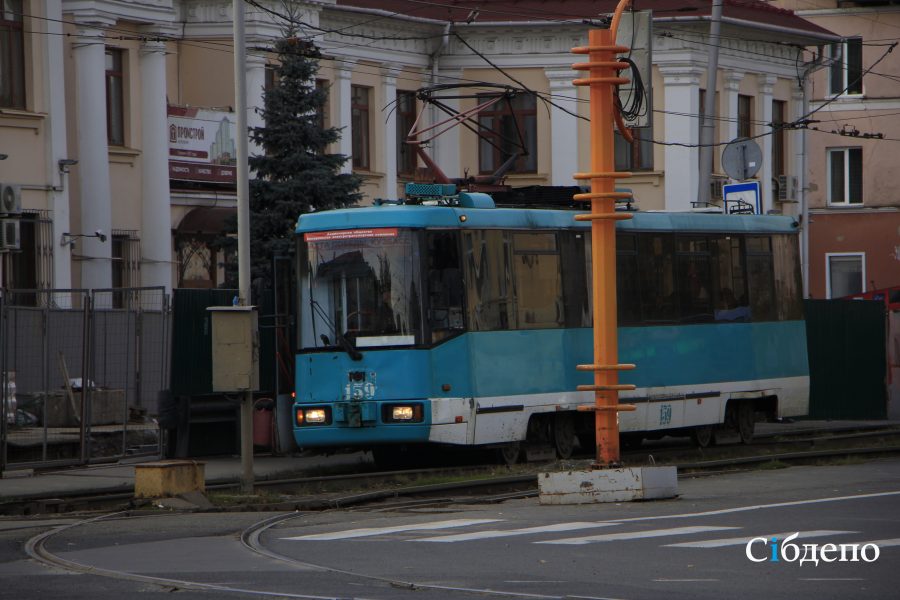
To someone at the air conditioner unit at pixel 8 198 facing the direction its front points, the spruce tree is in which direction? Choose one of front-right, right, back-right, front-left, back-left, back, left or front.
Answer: left

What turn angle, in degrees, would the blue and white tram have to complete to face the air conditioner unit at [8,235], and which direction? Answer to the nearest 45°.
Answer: approximately 45° to its right

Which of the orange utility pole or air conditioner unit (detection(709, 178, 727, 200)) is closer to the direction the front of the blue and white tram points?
the orange utility pole

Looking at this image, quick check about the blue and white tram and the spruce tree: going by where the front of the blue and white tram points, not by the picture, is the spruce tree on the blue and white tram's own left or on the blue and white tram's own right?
on the blue and white tram's own right

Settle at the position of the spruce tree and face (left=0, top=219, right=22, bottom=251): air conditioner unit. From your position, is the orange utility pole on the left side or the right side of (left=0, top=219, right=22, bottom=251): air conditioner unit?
left

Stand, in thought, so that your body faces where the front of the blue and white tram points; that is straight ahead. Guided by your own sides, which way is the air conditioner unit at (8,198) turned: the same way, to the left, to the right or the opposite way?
to the left

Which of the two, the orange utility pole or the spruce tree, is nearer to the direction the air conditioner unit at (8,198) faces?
the orange utility pole

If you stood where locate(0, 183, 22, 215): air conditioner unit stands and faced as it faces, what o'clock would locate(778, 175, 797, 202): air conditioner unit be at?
locate(778, 175, 797, 202): air conditioner unit is roughly at 9 o'clock from locate(0, 183, 22, 215): air conditioner unit.

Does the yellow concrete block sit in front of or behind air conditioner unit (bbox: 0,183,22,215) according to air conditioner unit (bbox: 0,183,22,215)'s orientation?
in front

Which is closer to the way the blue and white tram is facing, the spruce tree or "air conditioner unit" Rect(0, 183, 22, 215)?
the air conditioner unit

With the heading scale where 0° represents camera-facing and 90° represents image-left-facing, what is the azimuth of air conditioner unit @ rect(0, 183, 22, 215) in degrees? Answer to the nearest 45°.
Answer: approximately 315°

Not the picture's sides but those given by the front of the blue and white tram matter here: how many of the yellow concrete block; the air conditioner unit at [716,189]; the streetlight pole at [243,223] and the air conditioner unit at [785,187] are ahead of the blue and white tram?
2

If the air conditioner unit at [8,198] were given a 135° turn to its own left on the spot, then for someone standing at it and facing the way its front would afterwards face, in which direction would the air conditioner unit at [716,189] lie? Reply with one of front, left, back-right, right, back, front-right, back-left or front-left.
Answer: front-right

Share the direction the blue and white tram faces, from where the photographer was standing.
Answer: facing the viewer and to the left of the viewer

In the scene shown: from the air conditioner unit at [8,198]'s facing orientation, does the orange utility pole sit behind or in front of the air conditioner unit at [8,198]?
in front

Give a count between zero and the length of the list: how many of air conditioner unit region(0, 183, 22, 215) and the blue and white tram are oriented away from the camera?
0

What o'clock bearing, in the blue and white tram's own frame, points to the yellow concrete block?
The yellow concrete block is roughly at 12 o'clock from the blue and white tram.
